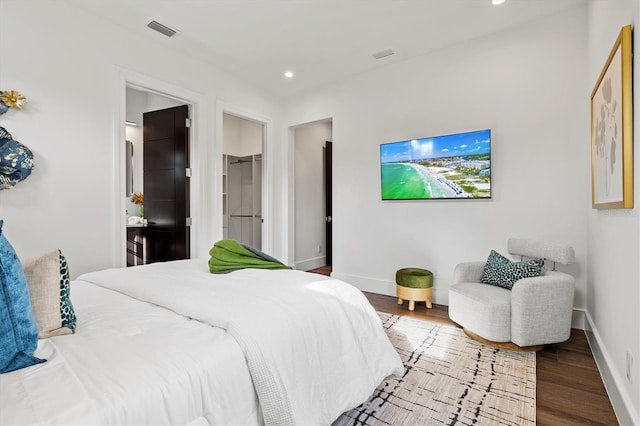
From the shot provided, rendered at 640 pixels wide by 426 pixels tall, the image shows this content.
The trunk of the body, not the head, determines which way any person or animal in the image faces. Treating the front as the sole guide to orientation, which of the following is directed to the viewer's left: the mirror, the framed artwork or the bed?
the framed artwork

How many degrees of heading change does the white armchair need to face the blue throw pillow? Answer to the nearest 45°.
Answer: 0° — it already faces it

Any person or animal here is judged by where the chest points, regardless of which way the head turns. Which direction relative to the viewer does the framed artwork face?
to the viewer's left

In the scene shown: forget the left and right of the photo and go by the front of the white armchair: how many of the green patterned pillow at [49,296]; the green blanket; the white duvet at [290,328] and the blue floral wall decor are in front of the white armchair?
4

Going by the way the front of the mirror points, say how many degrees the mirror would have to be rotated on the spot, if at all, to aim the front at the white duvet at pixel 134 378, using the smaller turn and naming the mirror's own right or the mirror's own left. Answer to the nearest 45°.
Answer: approximately 90° to the mirror's own right

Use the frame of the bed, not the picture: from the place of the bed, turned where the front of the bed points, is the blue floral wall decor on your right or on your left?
on your left

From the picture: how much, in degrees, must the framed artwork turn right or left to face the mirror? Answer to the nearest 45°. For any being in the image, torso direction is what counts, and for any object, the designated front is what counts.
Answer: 0° — it already faces it

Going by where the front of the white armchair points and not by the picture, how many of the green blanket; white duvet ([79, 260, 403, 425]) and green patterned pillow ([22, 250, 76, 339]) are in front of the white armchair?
3

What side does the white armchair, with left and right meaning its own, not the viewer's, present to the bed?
front

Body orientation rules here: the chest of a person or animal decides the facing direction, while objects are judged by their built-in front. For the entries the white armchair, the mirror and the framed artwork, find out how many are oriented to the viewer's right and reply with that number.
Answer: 1

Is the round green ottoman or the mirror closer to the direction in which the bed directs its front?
the round green ottoman

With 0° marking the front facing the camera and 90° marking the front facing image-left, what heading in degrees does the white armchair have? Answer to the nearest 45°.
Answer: approximately 45°

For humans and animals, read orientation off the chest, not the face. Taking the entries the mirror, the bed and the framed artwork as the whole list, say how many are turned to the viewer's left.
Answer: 1

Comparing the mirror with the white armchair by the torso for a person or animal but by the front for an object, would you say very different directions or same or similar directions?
very different directions

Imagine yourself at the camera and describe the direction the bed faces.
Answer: facing away from the viewer and to the right of the viewer

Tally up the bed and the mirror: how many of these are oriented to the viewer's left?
0
